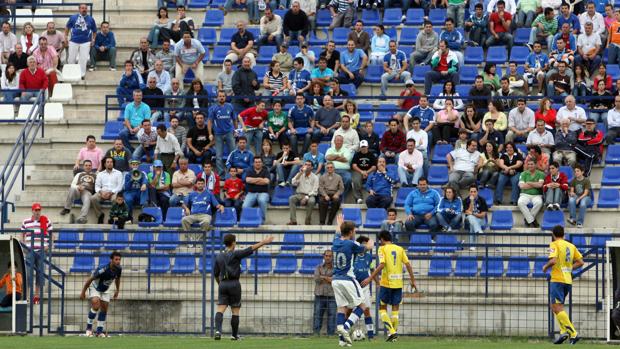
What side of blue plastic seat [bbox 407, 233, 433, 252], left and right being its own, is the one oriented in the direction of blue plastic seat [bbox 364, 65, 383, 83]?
back

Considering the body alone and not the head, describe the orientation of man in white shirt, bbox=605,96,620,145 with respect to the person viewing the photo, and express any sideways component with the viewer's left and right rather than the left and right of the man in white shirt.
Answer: facing the viewer

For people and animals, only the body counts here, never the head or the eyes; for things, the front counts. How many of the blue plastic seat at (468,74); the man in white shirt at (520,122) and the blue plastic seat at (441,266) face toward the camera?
3

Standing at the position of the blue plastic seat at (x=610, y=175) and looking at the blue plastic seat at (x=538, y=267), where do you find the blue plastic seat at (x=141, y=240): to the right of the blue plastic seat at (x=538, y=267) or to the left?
right

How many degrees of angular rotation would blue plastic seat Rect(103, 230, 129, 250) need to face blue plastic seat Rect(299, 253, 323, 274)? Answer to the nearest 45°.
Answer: approximately 90° to its left

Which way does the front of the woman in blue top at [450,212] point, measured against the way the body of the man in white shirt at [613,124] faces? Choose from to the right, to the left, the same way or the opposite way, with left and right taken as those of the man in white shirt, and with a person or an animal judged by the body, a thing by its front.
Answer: the same way

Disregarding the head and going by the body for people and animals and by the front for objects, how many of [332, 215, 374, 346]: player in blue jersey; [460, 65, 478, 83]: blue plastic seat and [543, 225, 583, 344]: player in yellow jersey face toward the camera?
1

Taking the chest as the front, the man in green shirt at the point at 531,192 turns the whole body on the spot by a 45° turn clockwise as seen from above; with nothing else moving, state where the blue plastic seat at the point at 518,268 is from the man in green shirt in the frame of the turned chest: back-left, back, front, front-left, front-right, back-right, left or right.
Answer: front-left

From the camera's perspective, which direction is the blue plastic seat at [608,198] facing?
toward the camera

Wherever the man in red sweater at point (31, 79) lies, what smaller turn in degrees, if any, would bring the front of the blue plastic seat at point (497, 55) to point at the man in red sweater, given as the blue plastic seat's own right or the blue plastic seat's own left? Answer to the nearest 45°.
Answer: approximately 90° to the blue plastic seat's own right

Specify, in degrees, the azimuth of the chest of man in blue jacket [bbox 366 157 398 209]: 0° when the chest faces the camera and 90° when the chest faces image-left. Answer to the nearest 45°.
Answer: approximately 0°

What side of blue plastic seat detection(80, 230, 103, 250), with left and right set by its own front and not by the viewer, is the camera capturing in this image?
front

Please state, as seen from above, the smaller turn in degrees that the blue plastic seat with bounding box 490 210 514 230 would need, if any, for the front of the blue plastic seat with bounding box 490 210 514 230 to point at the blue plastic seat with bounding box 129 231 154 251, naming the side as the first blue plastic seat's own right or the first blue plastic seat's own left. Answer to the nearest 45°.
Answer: approximately 90° to the first blue plastic seat's own right

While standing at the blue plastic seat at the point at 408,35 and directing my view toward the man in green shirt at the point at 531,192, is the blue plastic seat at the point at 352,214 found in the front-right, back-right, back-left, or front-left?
front-right

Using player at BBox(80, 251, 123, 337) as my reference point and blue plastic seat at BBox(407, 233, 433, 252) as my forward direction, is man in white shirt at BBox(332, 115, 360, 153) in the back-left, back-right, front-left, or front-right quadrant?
front-left

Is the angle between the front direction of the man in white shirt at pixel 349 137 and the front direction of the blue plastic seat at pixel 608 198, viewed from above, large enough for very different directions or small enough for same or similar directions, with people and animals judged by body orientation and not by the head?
same or similar directions
